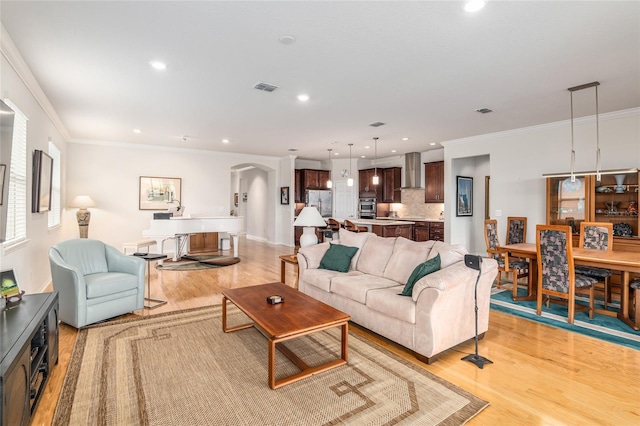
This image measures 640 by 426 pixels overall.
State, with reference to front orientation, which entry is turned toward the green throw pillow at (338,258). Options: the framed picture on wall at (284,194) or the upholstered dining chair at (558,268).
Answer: the framed picture on wall

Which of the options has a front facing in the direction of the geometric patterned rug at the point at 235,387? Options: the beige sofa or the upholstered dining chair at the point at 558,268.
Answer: the beige sofa

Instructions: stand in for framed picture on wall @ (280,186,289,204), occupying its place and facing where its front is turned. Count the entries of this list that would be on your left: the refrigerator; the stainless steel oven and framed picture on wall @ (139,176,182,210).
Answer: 2

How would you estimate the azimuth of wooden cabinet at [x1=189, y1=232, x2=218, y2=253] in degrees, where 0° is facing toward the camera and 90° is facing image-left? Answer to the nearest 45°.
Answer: approximately 0°

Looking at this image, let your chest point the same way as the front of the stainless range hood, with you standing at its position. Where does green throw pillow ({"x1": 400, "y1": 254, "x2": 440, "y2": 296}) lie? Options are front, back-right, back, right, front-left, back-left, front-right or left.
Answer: front-left

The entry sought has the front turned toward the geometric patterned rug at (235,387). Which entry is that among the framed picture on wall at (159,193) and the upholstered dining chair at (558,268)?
the framed picture on wall

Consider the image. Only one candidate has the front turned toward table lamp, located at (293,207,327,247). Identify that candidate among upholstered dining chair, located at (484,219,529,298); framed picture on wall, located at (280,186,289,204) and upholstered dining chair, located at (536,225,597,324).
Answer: the framed picture on wall

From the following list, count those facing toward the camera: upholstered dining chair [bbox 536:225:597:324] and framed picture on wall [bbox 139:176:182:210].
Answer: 1

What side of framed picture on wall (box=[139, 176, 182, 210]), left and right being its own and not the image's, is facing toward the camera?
front

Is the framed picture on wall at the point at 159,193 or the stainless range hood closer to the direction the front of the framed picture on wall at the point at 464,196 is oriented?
the framed picture on wall

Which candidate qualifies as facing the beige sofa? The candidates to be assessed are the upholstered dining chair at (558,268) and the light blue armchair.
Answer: the light blue armchair

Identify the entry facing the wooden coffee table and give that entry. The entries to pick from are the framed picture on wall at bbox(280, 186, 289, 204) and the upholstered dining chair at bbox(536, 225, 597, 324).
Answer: the framed picture on wall

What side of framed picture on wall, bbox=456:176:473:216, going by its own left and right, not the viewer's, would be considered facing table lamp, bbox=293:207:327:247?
front

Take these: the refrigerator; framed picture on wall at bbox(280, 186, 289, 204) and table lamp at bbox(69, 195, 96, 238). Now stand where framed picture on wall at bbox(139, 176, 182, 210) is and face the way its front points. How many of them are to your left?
2
